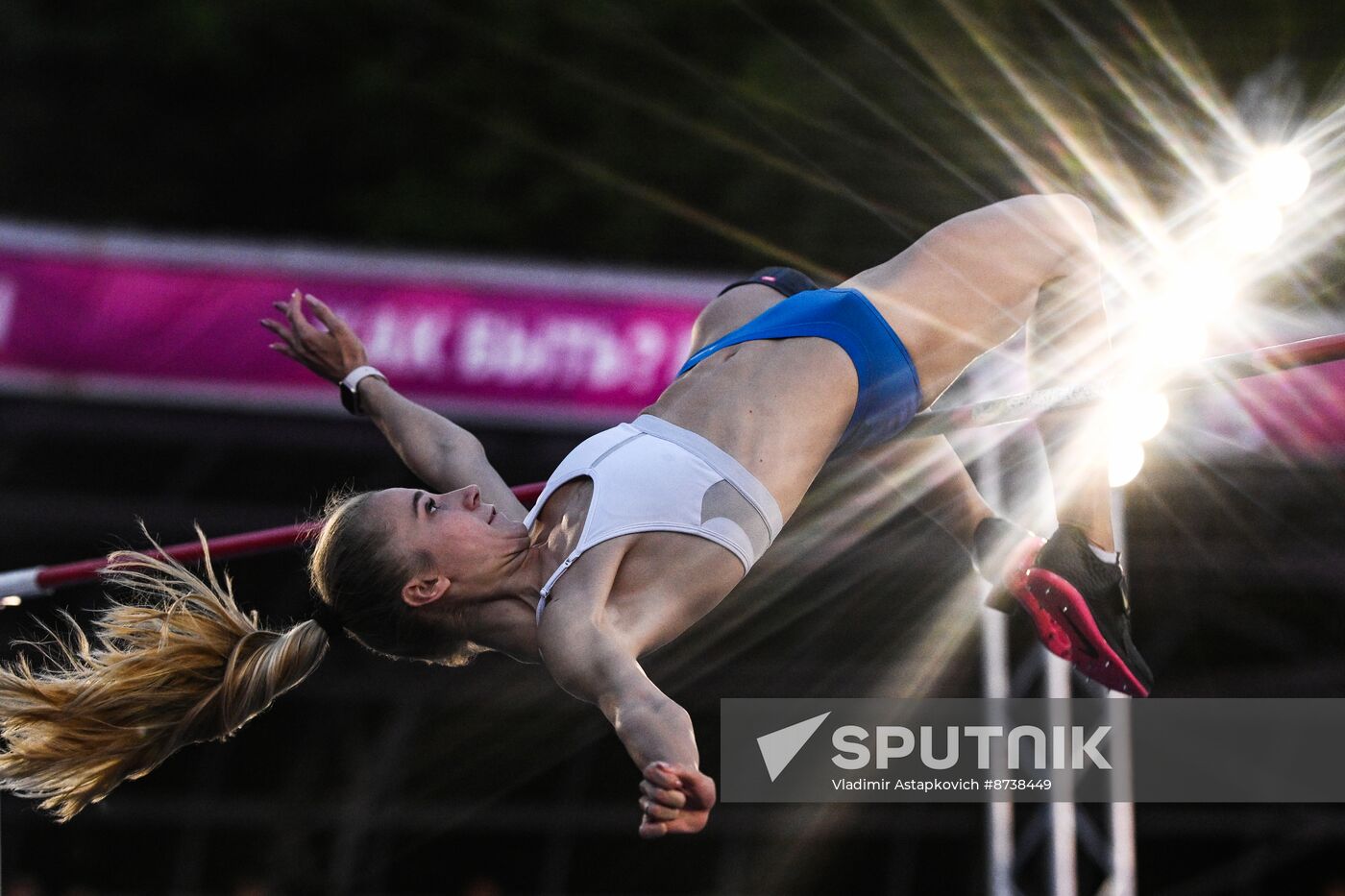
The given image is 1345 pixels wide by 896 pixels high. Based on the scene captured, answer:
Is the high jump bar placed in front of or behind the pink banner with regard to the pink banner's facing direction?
in front

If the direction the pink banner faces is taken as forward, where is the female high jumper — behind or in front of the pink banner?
in front

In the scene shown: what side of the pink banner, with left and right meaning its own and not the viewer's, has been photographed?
front
